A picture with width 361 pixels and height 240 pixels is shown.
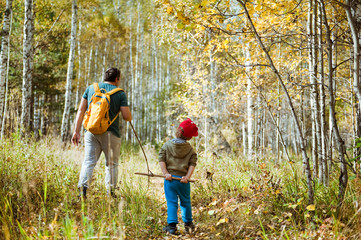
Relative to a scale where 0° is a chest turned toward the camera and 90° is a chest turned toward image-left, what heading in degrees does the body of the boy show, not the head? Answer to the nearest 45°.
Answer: approximately 180°

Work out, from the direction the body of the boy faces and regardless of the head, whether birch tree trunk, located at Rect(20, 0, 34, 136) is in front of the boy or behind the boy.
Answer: in front

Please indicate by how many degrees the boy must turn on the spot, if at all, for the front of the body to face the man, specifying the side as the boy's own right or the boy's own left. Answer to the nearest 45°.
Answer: approximately 45° to the boy's own left

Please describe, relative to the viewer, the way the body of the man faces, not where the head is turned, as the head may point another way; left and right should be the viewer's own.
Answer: facing away from the viewer and to the right of the viewer

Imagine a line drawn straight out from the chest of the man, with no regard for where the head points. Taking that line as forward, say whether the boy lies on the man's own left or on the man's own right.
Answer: on the man's own right

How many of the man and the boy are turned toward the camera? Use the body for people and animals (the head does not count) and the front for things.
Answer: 0

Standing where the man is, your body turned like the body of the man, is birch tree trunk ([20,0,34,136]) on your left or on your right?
on your left
